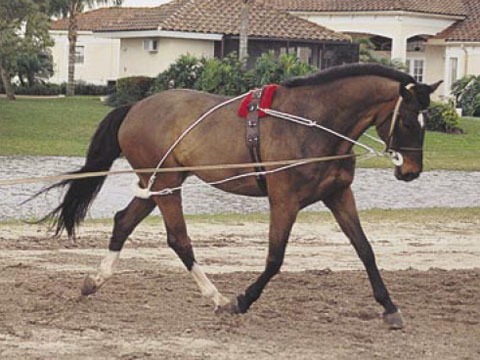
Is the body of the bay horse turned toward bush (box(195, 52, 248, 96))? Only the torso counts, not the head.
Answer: no

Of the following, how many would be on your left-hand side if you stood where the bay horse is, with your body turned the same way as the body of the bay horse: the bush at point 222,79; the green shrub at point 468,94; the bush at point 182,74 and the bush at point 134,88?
4

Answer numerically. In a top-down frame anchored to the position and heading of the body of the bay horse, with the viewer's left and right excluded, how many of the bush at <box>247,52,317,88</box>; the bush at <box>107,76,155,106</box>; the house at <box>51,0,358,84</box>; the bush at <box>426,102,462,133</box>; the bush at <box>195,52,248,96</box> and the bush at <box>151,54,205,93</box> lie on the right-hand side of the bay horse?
0

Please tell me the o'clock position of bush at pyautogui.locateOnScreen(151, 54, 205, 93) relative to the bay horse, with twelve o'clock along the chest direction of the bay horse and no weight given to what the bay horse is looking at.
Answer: The bush is roughly at 9 o'clock from the bay horse.

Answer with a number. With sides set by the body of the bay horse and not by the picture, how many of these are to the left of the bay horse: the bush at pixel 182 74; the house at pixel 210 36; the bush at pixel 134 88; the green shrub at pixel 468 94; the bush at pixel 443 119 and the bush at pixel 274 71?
6

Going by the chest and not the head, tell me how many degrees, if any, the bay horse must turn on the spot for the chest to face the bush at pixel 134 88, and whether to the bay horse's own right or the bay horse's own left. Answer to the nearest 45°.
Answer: approximately 90° to the bay horse's own left

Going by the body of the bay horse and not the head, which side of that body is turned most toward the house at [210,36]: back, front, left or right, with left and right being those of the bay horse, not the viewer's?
left

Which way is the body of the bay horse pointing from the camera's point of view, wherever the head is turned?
to the viewer's right

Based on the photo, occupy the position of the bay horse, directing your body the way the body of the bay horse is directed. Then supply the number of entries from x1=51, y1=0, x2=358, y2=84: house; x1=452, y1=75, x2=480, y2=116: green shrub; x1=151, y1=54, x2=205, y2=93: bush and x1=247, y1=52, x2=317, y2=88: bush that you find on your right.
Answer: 0

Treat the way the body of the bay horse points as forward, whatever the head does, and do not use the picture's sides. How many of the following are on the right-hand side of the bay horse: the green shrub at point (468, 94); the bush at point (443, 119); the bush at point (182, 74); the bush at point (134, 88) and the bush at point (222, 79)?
0

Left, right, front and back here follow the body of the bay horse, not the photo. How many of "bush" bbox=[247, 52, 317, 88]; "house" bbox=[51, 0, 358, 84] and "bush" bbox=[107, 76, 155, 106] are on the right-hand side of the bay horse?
0
